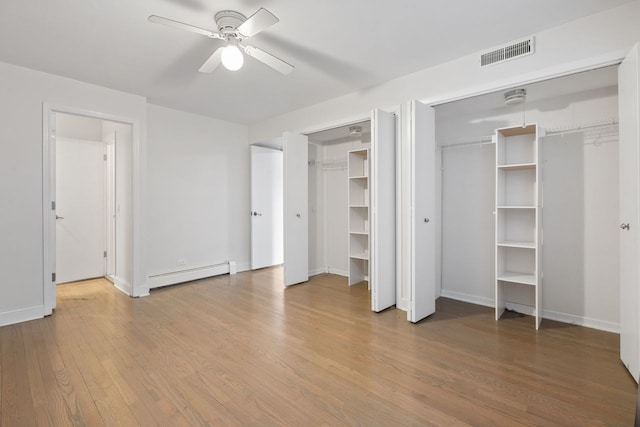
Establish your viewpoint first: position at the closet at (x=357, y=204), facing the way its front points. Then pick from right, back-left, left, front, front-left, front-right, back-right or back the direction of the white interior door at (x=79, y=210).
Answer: front-right

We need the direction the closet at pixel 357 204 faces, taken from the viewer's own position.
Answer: facing the viewer and to the left of the viewer

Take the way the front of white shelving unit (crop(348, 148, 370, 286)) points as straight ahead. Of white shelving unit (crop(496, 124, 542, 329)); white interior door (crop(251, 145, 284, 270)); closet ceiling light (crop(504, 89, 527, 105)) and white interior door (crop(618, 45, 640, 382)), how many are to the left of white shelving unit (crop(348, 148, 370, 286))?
3

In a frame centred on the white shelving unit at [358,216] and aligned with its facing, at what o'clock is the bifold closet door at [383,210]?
The bifold closet door is roughly at 10 o'clock from the white shelving unit.

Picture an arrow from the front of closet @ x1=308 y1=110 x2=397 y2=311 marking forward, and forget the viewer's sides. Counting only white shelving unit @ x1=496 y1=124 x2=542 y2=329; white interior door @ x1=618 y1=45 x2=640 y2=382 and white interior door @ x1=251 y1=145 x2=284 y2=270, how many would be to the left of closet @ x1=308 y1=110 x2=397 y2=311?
2

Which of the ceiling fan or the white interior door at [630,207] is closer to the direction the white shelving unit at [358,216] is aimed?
the ceiling fan

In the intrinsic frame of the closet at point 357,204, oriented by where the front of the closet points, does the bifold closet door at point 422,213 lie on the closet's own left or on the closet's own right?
on the closet's own left

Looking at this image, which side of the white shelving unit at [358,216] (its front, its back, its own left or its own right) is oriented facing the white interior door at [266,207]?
right

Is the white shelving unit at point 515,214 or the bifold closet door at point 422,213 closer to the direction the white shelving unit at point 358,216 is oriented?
the bifold closet door

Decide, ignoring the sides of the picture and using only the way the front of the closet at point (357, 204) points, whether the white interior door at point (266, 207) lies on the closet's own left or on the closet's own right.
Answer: on the closet's own right

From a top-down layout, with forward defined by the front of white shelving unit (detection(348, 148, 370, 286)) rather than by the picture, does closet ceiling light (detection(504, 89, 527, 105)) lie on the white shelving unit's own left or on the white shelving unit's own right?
on the white shelving unit's own left
